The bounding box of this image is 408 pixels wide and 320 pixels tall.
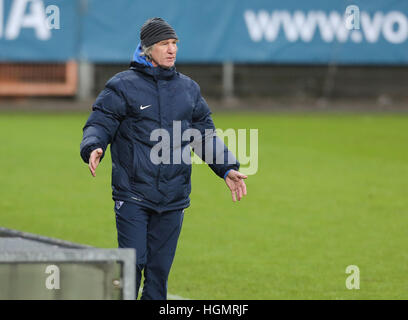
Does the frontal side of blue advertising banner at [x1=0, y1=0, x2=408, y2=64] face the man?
yes

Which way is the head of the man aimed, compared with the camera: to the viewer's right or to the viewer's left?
to the viewer's right

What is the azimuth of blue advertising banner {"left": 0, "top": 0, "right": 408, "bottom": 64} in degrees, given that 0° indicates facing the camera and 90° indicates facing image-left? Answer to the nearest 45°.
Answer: approximately 0°

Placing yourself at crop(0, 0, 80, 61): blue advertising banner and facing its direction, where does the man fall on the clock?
The man is roughly at 12 o'clock from the blue advertising banner.
